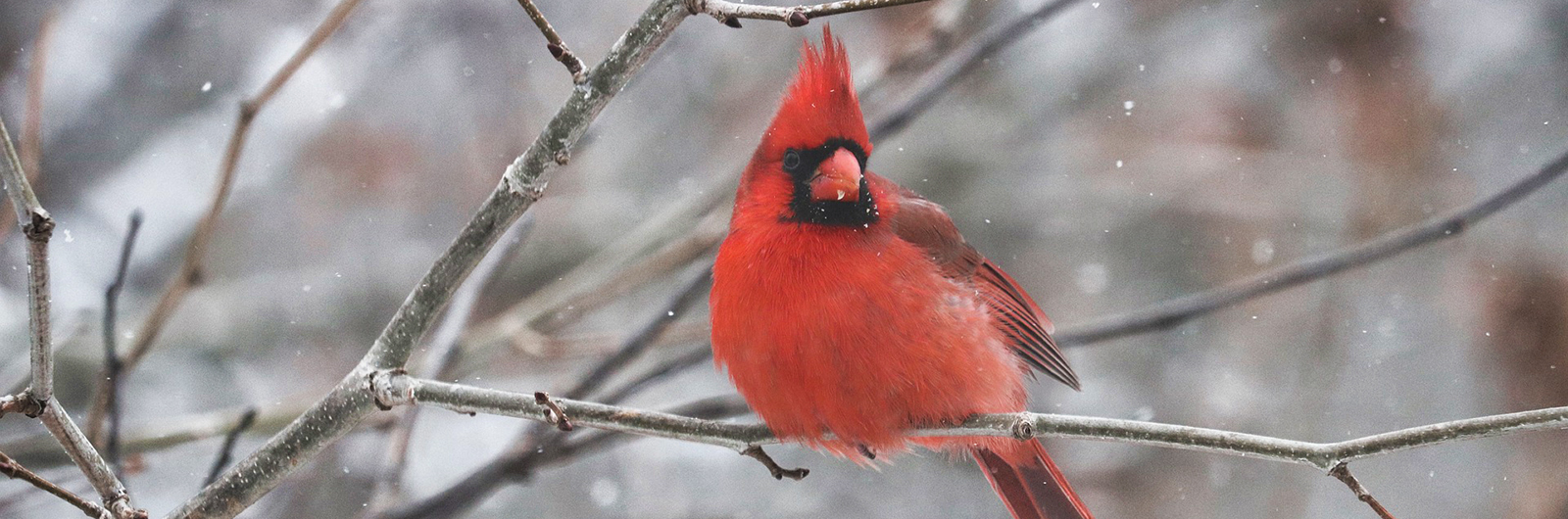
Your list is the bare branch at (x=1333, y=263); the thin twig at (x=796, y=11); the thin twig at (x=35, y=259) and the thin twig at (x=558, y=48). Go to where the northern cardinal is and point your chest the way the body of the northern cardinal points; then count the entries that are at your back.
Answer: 1

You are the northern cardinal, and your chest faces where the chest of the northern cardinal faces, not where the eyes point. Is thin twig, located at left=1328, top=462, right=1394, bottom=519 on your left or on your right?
on your left

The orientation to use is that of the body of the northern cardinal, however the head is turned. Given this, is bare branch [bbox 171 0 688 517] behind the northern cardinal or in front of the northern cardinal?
in front

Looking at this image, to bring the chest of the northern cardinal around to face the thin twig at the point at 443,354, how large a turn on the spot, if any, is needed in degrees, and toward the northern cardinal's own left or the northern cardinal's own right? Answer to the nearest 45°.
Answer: approximately 90° to the northern cardinal's own right

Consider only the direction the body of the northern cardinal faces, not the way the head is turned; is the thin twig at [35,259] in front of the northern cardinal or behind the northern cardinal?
in front

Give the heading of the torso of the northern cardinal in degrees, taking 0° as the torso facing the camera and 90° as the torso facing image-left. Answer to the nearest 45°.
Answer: approximately 45°

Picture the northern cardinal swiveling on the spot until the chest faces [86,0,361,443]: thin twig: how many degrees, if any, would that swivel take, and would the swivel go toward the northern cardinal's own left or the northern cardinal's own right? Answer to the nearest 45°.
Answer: approximately 45° to the northern cardinal's own right

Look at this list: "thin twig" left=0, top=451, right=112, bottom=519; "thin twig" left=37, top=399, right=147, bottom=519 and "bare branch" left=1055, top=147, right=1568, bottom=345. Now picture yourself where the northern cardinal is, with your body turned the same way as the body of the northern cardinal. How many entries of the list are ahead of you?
2
